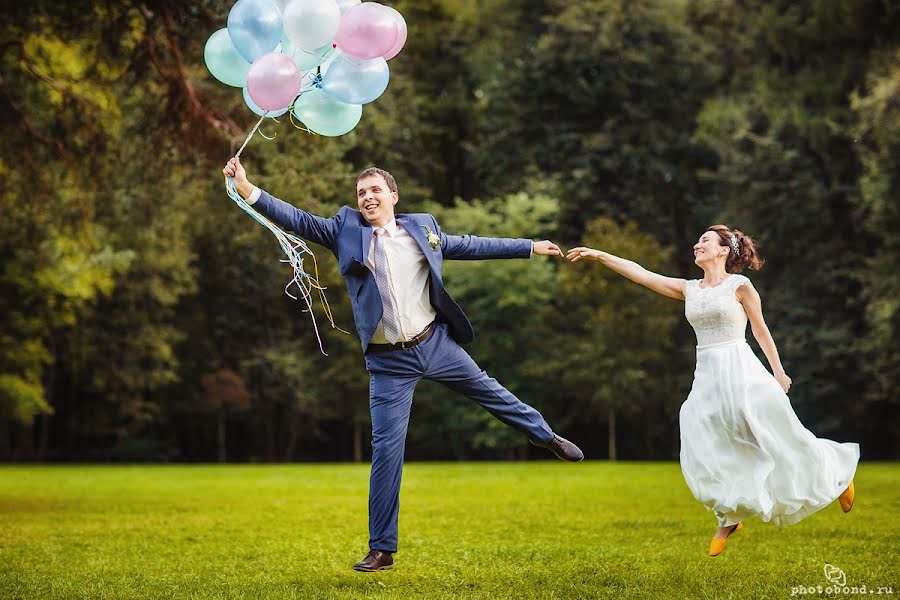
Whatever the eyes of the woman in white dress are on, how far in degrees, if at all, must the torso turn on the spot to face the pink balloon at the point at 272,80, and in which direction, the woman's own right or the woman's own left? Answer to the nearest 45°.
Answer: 0° — they already face it

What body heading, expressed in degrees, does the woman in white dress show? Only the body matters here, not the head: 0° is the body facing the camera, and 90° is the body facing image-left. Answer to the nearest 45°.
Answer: approximately 45°

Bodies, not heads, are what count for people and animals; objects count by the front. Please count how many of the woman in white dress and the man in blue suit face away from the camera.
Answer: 0

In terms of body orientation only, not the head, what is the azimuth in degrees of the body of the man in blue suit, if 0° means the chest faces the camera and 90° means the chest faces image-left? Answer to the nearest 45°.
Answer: approximately 0°

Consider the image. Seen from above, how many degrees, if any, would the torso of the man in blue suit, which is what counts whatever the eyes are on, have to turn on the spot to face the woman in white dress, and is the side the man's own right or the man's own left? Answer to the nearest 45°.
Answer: approximately 90° to the man's own left

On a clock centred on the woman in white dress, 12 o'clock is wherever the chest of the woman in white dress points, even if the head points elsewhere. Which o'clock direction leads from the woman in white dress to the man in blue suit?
The man in blue suit is roughly at 1 o'clock from the woman in white dress.

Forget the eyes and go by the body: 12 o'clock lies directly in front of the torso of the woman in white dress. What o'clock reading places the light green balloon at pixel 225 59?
The light green balloon is roughly at 1 o'clock from the woman in white dress.
